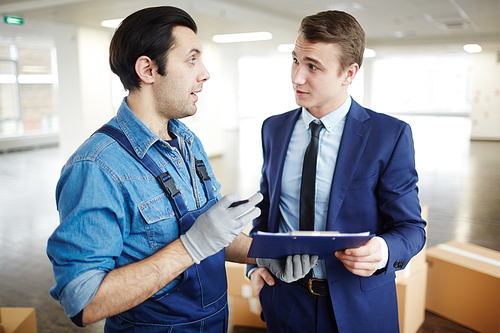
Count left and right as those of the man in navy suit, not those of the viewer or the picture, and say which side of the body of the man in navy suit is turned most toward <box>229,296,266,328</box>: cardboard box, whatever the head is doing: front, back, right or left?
right

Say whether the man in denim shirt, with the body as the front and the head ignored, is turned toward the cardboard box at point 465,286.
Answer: no

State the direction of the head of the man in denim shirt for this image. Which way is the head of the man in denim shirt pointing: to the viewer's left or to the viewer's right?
to the viewer's right

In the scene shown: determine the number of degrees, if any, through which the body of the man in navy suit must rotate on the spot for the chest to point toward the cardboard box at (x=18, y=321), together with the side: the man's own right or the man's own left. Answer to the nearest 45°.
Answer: approximately 45° to the man's own right

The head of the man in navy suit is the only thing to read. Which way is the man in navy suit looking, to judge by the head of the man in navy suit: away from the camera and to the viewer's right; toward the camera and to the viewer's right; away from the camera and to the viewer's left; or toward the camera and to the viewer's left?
toward the camera and to the viewer's left

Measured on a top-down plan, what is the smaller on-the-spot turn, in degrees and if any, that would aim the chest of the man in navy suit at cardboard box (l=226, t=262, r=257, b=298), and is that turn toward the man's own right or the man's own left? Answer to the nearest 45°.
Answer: approximately 90° to the man's own right

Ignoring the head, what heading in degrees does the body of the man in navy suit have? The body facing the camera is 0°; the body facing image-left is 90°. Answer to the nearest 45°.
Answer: approximately 45°

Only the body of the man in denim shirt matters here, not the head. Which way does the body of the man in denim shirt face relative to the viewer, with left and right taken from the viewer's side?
facing the viewer and to the right of the viewer

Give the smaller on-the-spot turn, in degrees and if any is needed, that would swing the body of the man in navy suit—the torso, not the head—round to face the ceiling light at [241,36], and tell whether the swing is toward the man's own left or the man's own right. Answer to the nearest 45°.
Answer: approximately 135° to the man's own right

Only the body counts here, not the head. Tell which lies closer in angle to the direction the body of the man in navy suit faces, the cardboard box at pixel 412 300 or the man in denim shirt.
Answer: the man in denim shirt

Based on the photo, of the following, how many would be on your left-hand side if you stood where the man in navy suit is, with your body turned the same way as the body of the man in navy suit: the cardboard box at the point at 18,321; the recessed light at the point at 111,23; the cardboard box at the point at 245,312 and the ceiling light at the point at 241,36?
0

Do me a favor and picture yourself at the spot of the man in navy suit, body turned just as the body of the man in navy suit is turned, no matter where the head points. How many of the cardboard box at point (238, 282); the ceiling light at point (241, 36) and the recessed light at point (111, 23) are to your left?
0

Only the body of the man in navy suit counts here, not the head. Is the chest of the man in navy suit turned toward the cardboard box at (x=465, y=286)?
no

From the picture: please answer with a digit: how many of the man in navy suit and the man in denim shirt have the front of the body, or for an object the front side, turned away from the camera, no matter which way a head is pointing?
0

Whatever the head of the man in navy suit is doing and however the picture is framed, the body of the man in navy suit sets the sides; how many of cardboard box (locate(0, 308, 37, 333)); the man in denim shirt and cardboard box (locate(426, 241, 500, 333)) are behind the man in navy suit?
1

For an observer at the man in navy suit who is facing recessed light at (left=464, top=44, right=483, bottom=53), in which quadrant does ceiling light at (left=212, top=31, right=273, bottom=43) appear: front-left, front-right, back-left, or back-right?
front-left

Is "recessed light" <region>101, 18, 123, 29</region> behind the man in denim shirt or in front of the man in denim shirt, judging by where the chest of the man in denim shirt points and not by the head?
behind

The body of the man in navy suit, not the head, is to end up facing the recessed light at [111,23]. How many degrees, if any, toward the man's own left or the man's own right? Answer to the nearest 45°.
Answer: approximately 90° to the man's own right
